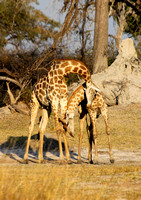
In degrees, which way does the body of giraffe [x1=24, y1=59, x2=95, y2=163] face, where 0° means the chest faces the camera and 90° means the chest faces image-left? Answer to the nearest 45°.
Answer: approximately 315°
